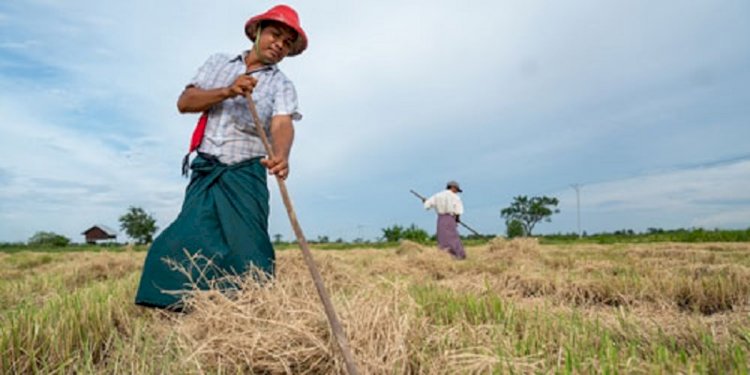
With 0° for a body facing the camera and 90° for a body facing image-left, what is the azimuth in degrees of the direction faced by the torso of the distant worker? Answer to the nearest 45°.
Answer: approximately 225°

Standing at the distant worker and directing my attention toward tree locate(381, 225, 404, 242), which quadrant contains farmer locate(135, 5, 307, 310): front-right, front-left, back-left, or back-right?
back-left

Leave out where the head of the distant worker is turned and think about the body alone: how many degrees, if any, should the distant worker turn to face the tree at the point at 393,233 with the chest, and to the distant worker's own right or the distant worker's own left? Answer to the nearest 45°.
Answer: approximately 45° to the distant worker's own left

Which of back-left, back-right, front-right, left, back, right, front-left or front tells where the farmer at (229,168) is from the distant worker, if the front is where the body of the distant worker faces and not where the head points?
back-right

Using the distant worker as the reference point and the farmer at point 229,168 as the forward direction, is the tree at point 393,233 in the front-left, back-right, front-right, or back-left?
back-right
